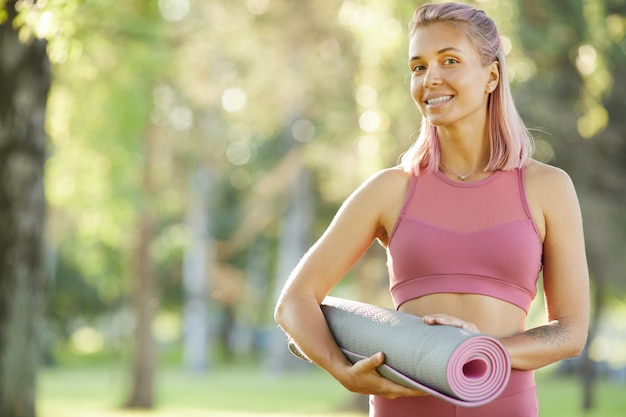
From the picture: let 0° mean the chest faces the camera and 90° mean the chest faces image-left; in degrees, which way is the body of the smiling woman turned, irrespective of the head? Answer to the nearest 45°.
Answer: approximately 0°
